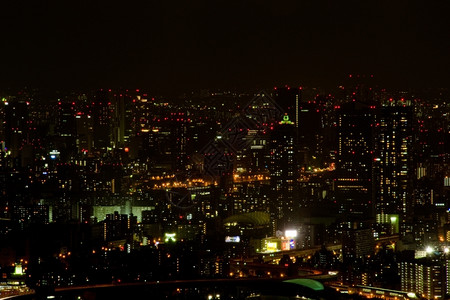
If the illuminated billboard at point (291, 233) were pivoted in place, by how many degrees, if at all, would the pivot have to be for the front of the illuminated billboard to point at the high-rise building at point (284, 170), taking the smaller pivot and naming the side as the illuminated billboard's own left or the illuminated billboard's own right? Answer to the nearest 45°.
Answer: approximately 180°

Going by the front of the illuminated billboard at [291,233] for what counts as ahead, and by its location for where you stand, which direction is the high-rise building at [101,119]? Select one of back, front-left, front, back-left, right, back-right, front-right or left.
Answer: back-right

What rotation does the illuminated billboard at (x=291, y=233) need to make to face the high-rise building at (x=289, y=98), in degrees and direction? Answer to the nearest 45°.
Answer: approximately 180°

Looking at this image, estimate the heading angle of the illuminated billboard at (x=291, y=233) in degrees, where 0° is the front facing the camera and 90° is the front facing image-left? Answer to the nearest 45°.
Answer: approximately 0°

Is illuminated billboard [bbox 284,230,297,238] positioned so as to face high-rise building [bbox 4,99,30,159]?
no

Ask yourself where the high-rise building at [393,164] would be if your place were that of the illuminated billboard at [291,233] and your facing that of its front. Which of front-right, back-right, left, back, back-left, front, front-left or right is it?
back-left

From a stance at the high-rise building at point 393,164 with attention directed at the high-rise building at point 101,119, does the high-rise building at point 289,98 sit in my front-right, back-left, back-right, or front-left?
front-right

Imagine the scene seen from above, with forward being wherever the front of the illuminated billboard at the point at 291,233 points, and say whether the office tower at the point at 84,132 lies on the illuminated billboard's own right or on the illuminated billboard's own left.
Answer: on the illuminated billboard's own right

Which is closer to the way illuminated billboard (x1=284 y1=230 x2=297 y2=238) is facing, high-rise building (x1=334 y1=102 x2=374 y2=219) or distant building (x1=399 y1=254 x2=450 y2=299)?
the distant building

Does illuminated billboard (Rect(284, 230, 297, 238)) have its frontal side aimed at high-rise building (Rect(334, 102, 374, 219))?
no

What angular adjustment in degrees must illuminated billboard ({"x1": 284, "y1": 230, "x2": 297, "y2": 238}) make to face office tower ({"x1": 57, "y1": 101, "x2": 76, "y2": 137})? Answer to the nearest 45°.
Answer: approximately 135° to its right

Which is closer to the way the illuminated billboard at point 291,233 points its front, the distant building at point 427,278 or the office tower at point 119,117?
the distant building
